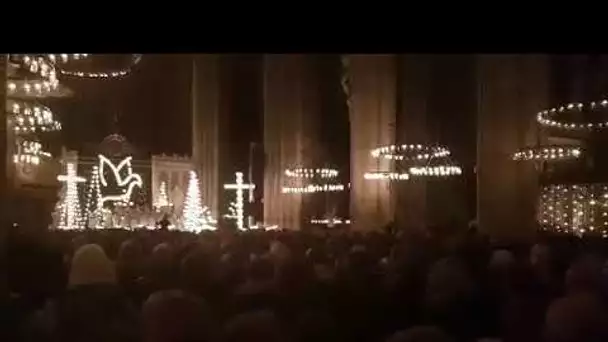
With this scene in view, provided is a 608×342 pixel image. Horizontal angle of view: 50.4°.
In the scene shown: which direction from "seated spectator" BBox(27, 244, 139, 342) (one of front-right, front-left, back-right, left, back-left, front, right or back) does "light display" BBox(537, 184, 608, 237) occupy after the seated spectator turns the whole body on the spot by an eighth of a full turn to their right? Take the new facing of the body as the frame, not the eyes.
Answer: front-right

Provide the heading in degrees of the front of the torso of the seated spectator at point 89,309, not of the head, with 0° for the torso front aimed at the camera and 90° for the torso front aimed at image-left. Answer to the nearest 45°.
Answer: approximately 180°

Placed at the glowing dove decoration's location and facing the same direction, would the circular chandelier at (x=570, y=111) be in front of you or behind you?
in front

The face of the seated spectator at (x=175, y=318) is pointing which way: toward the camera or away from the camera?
away from the camera

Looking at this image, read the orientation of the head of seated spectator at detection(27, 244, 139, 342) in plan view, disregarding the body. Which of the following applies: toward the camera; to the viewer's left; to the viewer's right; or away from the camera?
away from the camera
